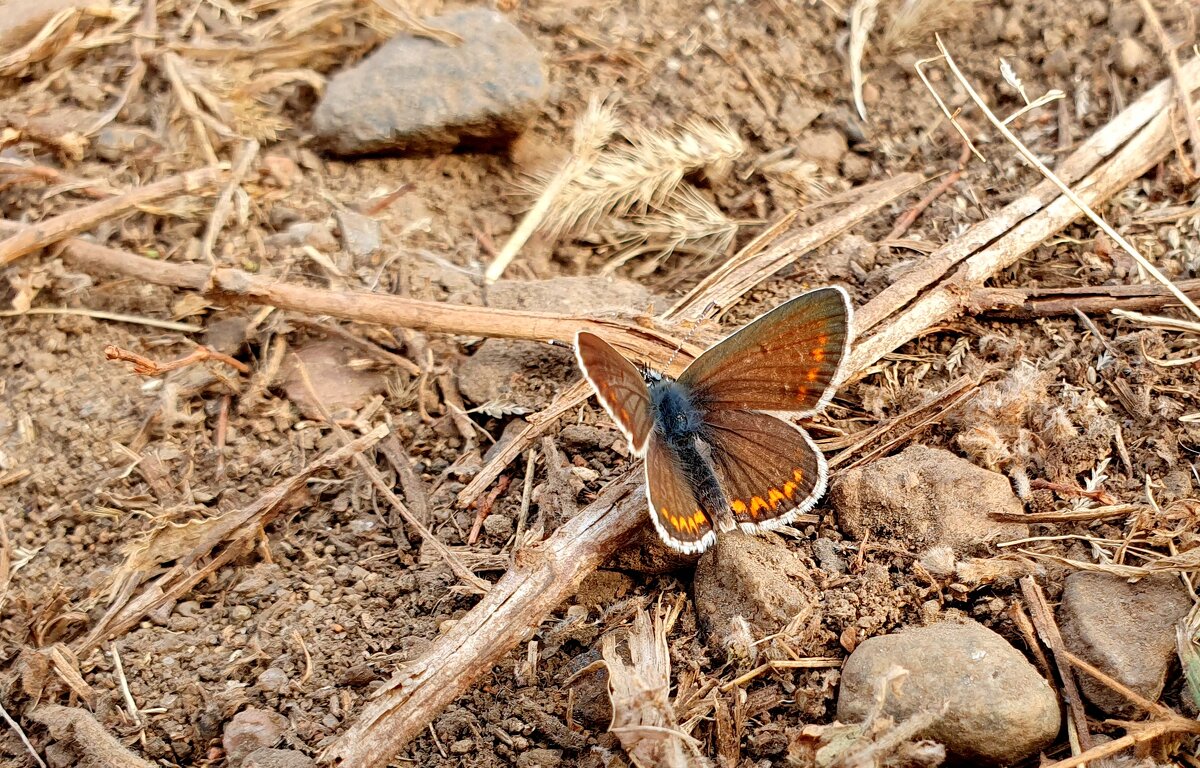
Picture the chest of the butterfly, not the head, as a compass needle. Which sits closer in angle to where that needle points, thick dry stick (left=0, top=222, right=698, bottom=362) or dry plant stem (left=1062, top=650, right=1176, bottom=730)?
the thick dry stick

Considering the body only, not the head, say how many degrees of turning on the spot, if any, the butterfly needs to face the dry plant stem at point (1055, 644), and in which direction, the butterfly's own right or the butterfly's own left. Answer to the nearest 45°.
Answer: approximately 180°

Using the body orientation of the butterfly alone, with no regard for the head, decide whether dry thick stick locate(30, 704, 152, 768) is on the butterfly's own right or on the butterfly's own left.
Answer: on the butterfly's own left

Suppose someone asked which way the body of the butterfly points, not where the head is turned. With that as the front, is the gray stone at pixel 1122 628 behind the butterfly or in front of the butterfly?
behind

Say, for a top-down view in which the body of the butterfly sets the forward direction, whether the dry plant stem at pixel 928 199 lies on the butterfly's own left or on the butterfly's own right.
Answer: on the butterfly's own right

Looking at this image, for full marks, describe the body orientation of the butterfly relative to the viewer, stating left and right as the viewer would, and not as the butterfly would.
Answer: facing away from the viewer and to the left of the viewer

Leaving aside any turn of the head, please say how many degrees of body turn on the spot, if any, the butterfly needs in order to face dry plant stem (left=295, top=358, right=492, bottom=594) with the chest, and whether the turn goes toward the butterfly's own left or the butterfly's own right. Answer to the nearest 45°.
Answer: approximately 45° to the butterfly's own left

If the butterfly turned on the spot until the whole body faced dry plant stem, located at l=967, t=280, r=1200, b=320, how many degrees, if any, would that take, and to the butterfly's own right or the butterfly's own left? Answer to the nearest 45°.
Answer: approximately 90° to the butterfly's own right

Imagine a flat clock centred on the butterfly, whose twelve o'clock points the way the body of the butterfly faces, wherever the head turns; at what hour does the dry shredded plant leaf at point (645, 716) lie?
The dry shredded plant leaf is roughly at 8 o'clock from the butterfly.

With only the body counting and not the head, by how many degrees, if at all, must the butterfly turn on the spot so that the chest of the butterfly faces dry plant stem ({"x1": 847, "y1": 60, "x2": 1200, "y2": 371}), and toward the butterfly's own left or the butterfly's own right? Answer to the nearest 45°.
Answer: approximately 90° to the butterfly's own right

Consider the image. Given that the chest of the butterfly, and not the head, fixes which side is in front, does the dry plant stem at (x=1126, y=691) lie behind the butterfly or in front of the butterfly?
behind

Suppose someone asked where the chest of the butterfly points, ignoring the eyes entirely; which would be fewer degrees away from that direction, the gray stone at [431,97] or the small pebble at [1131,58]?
the gray stone

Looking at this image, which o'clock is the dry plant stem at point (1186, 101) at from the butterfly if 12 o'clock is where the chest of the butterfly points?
The dry plant stem is roughly at 3 o'clock from the butterfly.
